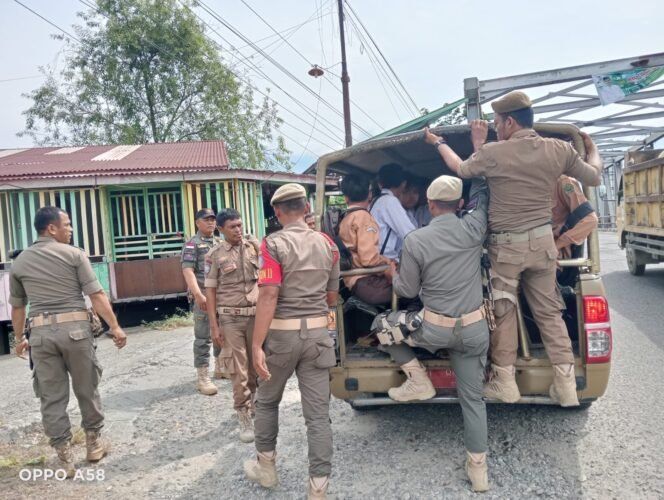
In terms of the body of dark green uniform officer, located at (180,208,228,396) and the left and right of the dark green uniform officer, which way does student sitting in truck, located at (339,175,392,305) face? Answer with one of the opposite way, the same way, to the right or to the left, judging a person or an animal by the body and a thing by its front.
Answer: to the left

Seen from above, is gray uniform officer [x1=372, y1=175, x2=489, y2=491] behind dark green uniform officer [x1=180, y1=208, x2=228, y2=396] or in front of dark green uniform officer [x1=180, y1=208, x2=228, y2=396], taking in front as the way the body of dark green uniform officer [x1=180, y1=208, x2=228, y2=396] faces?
in front

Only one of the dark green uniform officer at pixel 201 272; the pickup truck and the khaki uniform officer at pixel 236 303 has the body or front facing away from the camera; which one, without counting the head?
the pickup truck

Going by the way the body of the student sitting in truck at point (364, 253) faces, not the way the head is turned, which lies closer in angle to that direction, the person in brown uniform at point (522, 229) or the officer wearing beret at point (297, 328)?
the person in brown uniform

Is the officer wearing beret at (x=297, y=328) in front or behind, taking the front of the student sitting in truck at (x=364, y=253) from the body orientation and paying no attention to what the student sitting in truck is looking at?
behind

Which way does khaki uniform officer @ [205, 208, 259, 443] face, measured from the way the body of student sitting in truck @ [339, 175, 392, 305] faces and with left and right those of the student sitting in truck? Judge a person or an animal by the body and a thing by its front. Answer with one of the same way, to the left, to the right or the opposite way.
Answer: to the right

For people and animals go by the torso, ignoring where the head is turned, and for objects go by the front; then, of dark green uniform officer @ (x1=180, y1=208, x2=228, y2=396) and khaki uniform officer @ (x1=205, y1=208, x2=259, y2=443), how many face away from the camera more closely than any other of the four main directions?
0

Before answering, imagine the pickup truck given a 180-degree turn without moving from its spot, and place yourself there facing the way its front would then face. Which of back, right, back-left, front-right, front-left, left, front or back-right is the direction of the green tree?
back-right

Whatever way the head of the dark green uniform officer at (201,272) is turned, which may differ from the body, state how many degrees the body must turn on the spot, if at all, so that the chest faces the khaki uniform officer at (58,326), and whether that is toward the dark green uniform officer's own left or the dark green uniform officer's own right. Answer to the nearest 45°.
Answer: approximately 90° to the dark green uniform officer's own right

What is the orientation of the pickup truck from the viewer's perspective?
away from the camera
